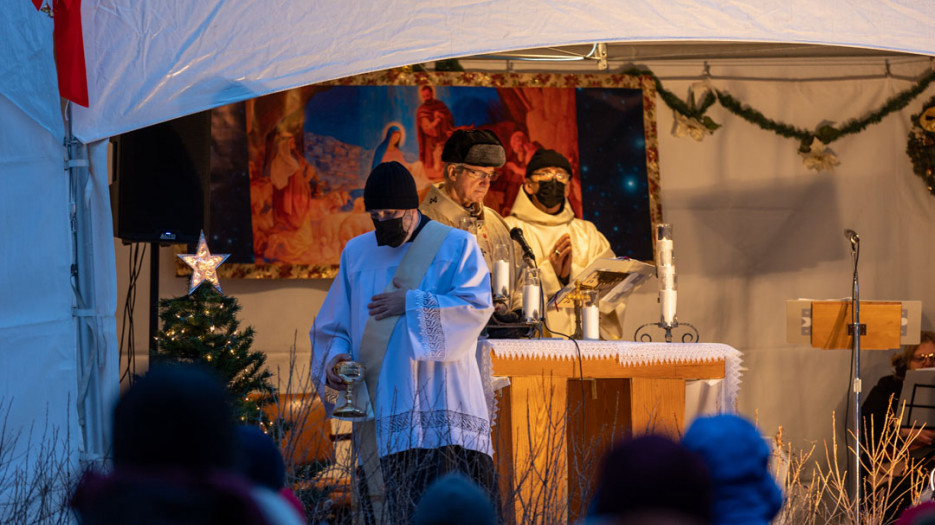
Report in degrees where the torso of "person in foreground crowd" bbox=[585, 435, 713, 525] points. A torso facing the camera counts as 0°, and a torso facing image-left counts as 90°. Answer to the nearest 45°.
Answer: approximately 180°

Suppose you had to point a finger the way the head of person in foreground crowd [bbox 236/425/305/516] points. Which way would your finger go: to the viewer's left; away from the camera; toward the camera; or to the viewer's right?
away from the camera

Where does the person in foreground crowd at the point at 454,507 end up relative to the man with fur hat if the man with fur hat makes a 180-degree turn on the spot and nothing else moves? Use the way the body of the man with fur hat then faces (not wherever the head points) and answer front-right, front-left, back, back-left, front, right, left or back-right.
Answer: back-left

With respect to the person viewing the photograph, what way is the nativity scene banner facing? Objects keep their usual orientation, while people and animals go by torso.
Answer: facing the viewer

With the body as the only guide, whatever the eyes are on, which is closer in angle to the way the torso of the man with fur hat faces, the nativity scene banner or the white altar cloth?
the white altar cloth

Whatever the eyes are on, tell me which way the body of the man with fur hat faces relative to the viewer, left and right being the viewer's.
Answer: facing the viewer and to the right of the viewer

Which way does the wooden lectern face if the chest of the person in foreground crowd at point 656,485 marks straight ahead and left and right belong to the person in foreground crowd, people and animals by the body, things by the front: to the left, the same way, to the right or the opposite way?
the opposite way

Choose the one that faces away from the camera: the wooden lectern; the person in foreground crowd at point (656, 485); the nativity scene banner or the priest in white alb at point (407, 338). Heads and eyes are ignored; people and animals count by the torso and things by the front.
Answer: the person in foreground crowd

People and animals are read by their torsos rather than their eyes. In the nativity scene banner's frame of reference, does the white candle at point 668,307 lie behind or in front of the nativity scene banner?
in front

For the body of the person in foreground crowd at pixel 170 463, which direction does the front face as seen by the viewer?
away from the camera

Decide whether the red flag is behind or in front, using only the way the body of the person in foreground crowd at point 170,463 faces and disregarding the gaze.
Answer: in front

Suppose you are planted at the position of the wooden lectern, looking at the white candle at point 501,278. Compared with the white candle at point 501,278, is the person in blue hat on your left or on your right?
left

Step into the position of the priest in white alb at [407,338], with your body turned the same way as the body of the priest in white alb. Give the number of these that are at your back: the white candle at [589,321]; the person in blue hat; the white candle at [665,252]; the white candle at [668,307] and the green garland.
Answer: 4
